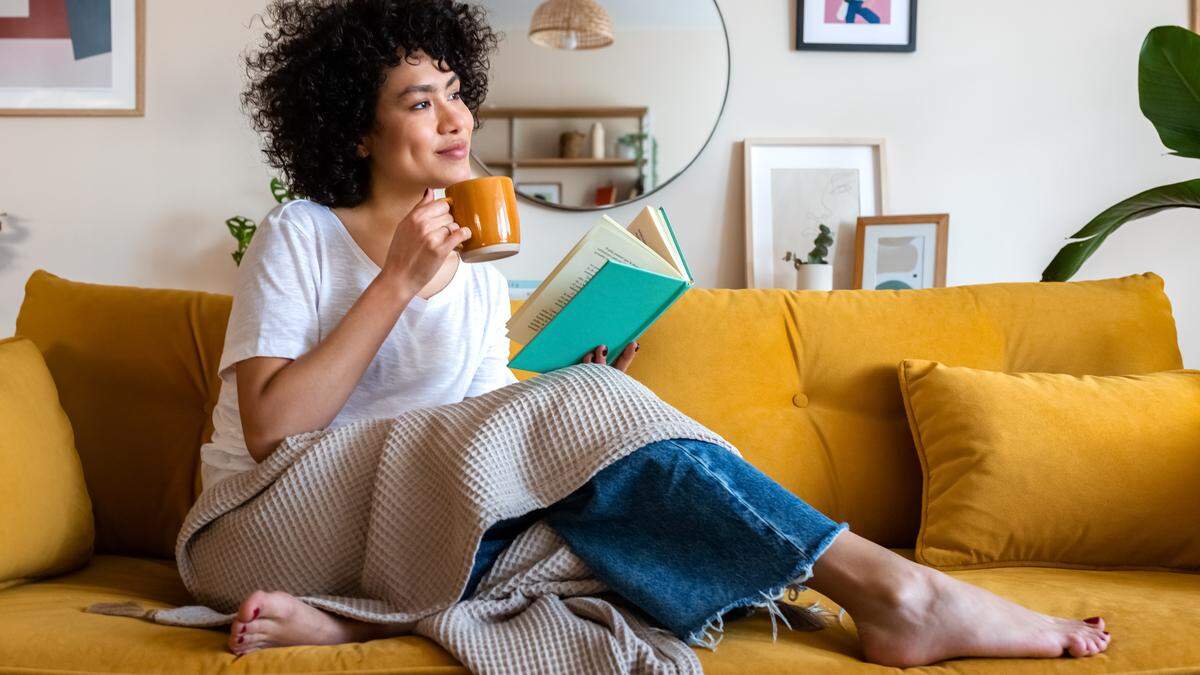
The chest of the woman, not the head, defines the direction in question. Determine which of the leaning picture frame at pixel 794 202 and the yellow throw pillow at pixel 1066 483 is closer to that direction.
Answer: the yellow throw pillow

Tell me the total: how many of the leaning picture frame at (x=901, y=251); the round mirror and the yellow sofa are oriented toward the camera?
3

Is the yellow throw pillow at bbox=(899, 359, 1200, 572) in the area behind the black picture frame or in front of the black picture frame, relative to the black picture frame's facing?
in front

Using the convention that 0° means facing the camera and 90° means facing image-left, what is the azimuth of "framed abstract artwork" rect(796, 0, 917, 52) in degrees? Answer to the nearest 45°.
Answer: approximately 0°

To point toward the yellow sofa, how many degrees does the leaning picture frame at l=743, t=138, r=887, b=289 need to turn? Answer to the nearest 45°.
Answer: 0° — it already faces it
